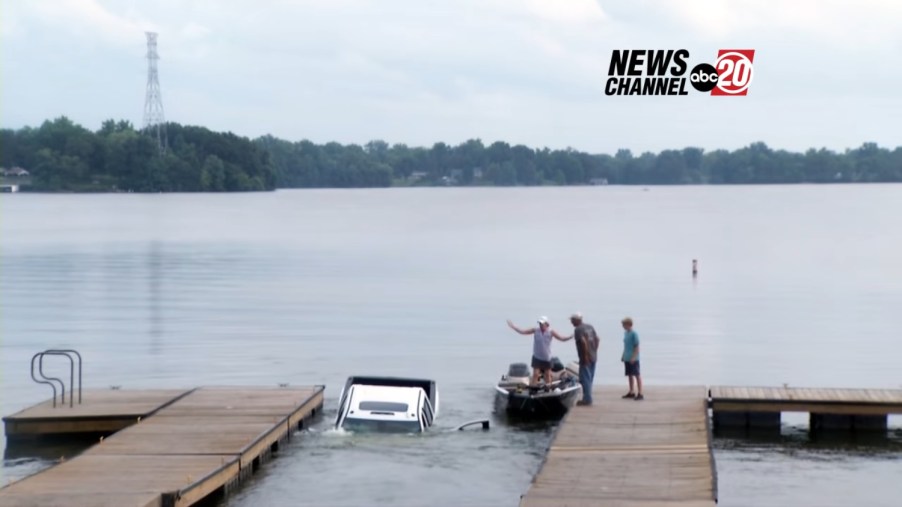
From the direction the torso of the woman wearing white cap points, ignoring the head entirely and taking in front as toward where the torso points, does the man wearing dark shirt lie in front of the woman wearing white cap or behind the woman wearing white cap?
in front

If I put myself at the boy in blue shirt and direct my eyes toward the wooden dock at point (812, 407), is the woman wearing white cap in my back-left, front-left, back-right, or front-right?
back-left

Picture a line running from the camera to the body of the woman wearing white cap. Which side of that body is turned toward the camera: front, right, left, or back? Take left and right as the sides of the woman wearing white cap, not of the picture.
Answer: front

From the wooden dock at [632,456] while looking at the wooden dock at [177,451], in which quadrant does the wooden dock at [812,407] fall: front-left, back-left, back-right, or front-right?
back-right

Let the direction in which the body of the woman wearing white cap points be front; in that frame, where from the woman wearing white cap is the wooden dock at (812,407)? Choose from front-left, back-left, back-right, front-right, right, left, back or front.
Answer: left

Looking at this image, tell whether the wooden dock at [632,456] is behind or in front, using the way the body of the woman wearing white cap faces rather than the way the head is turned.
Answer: in front
